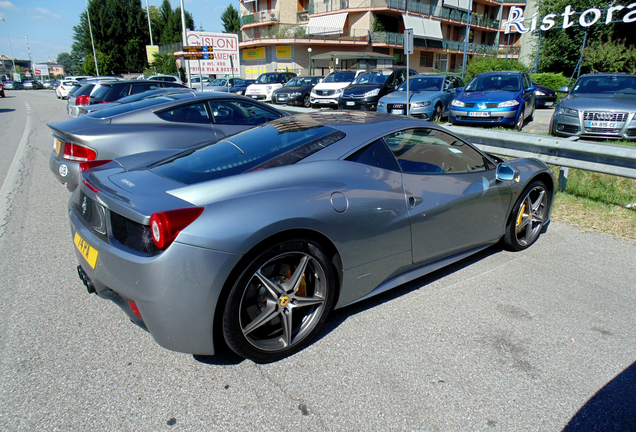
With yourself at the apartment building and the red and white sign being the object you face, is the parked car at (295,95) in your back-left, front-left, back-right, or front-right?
front-left

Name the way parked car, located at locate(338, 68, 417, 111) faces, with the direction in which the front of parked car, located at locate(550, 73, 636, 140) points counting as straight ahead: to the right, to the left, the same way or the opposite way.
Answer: the same way

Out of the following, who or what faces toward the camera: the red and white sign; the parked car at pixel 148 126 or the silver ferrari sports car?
the red and white sign

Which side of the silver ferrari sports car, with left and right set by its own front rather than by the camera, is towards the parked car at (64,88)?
left

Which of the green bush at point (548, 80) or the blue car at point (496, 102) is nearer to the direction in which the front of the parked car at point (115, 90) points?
the green bush

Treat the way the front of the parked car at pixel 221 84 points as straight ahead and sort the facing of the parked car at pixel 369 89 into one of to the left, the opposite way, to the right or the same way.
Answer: the same way

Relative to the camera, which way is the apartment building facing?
toward the camera

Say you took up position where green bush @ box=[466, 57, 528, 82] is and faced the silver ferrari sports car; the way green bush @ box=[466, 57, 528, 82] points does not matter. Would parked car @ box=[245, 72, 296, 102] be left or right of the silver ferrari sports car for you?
right

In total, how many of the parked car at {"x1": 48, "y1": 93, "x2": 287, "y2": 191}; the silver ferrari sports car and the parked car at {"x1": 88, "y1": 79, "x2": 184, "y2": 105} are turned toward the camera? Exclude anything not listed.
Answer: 0

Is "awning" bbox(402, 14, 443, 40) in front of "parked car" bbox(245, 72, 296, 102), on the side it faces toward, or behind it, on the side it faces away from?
behind

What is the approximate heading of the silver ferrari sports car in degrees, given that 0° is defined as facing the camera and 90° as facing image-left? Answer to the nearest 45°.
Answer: approximately 225°

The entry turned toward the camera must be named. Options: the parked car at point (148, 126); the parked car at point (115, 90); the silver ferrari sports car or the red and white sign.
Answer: the red and white sign

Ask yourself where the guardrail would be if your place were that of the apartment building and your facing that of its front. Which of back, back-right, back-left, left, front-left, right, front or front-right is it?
front

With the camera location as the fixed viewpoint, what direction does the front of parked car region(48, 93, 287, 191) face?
facing away from the viewer and to the right of the viewer

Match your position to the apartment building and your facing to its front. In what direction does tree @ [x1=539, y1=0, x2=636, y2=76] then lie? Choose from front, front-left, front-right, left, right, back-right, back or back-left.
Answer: front-left

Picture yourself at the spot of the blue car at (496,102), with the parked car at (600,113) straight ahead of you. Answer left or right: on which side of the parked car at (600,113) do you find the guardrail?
right

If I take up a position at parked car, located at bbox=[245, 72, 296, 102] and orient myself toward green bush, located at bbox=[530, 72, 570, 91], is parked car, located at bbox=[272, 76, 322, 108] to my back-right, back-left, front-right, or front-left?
front-right
